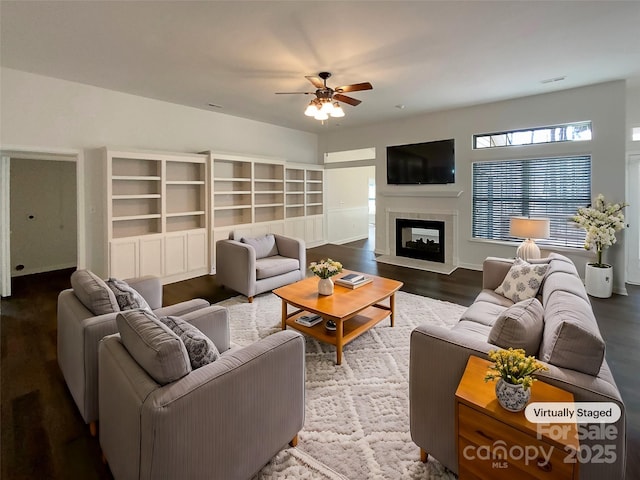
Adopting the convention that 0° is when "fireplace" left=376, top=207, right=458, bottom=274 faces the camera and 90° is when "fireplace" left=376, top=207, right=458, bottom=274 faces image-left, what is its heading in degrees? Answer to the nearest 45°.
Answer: approximately 45°

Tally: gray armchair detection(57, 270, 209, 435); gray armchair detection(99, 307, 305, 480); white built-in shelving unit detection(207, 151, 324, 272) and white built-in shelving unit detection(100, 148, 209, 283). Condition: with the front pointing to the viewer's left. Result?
0

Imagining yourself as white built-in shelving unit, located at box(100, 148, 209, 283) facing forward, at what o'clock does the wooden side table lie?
The wooden side table is roughly at 1 o'clock from the white built-in shelving unit.

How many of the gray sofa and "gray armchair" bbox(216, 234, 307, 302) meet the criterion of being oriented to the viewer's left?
1

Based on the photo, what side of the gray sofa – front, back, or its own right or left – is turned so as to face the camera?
left

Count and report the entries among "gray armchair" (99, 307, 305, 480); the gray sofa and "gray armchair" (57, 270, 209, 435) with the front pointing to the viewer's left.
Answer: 1

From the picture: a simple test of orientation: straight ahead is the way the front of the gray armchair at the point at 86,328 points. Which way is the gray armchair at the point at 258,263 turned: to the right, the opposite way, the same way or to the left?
to the right

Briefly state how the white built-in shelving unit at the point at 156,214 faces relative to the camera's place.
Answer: facing the viewer and to the right of the viewer

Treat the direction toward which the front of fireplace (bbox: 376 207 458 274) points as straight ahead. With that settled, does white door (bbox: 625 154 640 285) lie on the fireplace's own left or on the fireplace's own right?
on the fireplace's own left
